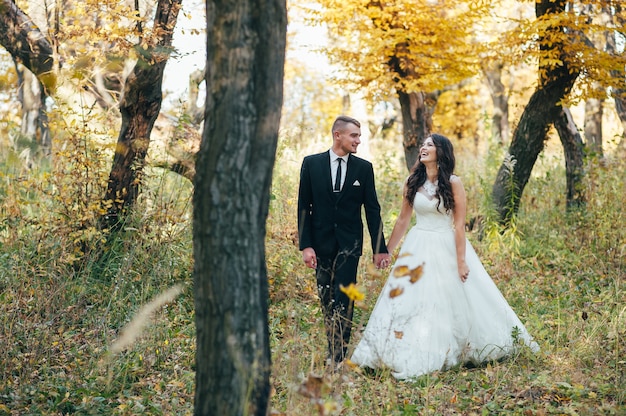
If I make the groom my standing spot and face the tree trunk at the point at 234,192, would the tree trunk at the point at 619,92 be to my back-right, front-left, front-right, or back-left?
back-left

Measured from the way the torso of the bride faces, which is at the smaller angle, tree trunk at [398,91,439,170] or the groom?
the groom

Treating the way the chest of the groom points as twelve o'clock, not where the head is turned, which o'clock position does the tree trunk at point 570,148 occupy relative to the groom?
The tree trunk is roughly at 7 o'clock from the groom.

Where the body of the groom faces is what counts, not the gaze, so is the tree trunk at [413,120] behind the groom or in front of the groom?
behind

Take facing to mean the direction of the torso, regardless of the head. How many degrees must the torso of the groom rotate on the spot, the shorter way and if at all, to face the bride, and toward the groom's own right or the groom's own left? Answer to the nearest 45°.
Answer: approximately 90° to the groom's own left

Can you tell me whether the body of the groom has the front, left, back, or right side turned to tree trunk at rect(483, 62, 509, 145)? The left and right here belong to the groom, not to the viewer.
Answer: back

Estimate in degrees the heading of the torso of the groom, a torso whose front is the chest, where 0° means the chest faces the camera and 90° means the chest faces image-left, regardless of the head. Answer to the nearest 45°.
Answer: approximately 0°

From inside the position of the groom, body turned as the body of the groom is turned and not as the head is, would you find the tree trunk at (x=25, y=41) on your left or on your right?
on your right

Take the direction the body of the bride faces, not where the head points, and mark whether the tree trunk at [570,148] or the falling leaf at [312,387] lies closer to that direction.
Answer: the falling leaf

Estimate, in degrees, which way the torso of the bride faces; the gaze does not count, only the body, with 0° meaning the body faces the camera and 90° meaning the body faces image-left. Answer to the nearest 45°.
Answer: approximately 45°
